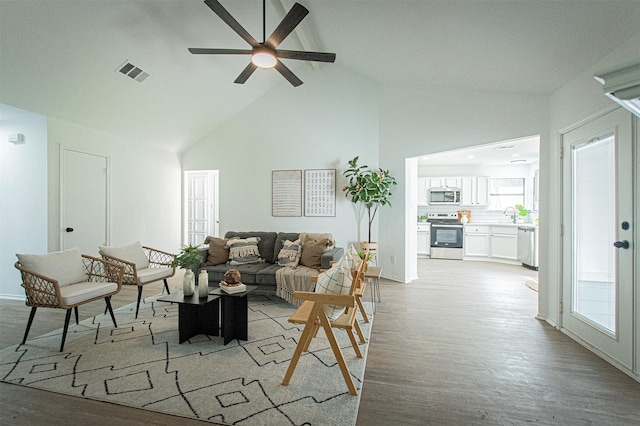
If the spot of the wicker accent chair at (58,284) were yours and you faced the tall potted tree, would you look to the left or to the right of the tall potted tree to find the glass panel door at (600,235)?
right

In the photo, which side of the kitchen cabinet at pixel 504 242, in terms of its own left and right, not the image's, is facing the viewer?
front

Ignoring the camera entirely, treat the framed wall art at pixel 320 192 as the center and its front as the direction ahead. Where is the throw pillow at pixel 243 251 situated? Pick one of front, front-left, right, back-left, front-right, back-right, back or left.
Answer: front-right

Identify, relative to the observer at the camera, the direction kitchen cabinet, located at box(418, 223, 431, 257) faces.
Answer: facing the viewer

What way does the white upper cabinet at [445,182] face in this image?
toward the camera

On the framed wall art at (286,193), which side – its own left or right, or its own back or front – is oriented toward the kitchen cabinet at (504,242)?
left

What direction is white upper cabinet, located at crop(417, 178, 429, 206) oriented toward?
toward the camera

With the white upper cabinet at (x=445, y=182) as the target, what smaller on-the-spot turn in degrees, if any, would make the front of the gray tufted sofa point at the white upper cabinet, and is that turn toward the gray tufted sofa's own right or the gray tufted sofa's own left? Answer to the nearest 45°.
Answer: approximately 135° to the gray tufted sofa's own left

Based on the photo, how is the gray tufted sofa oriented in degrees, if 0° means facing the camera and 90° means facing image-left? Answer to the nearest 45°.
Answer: approximately 0°

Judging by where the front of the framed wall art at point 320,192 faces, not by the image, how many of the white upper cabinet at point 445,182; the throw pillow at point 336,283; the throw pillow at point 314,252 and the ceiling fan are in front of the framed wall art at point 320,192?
3

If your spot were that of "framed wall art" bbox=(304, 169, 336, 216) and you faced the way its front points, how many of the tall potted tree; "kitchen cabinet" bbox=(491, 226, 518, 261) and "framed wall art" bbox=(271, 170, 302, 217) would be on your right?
1
